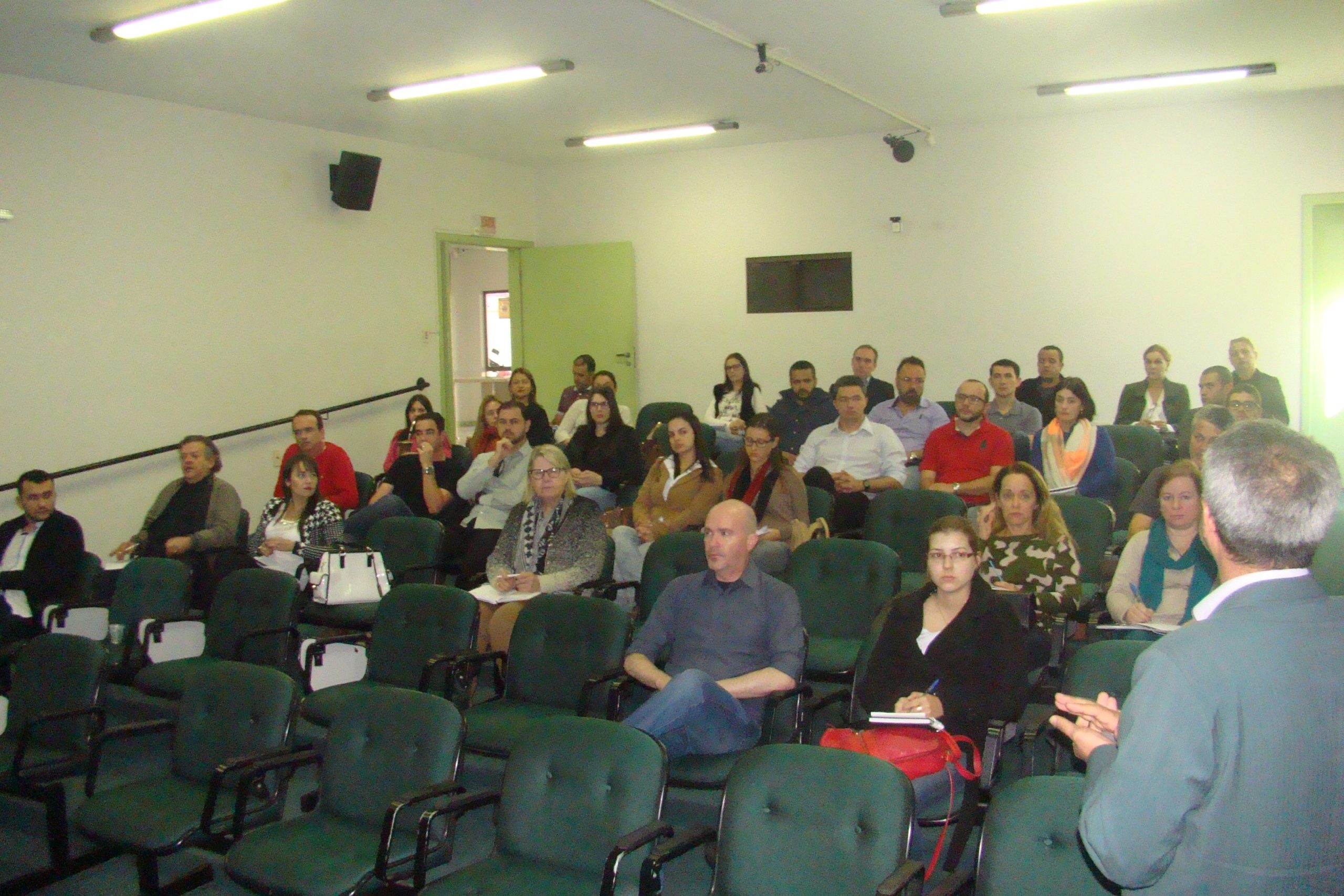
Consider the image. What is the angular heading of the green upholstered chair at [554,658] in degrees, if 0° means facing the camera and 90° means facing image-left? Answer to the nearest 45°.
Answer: approximately 45°

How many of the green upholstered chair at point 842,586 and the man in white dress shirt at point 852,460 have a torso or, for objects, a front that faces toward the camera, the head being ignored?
2

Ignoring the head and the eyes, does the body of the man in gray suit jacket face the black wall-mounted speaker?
yes

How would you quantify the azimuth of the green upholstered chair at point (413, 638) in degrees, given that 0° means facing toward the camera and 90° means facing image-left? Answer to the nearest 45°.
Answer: approximately 45°

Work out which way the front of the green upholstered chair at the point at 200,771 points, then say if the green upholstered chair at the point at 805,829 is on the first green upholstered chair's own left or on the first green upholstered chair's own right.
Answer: on the first green upholstered chair's own left

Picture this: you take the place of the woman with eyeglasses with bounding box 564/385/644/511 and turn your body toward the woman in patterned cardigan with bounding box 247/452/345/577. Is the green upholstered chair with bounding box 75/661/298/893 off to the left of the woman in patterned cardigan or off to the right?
left

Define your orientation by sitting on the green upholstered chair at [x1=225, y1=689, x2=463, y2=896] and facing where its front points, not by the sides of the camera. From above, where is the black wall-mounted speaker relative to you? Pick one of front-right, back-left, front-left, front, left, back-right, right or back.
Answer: back-right

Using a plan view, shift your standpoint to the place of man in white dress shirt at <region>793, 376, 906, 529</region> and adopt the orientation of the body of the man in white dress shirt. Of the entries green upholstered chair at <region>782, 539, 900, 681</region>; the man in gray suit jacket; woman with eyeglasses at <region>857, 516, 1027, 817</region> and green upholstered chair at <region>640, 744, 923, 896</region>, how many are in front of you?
4
